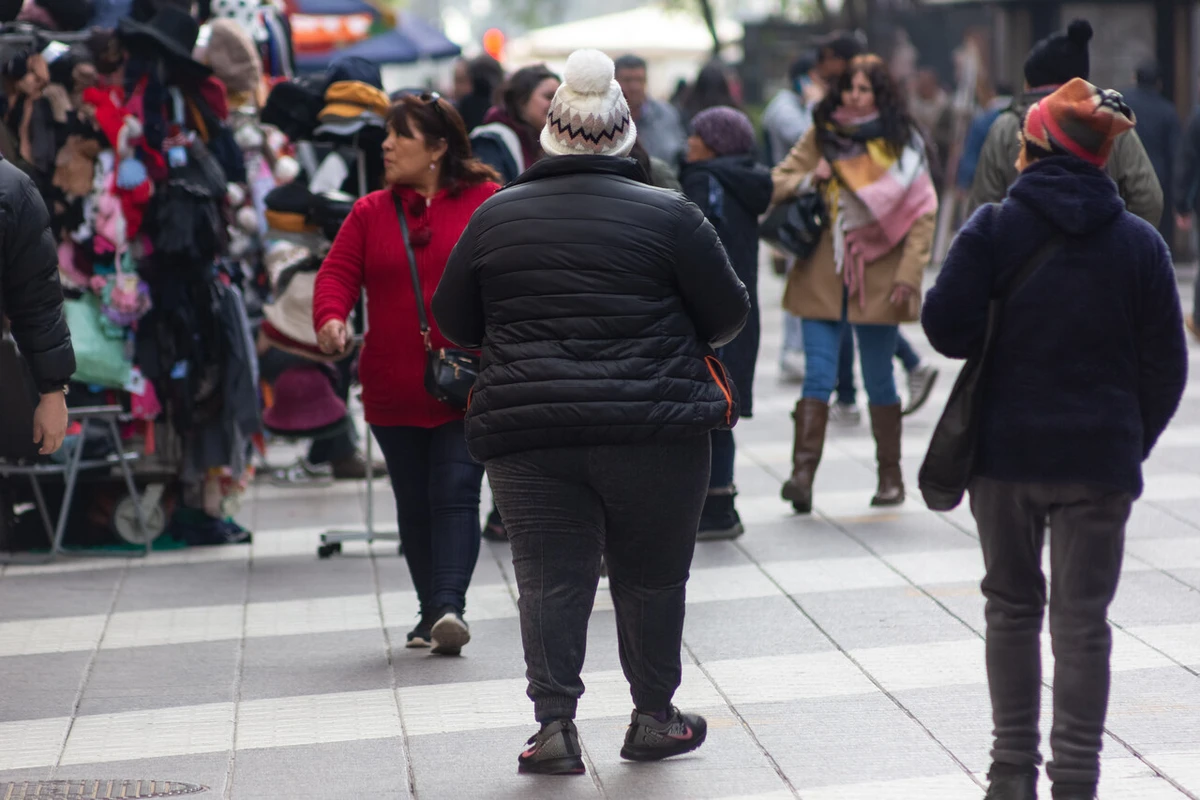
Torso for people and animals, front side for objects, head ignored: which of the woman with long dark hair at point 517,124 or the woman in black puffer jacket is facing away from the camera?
the woman in black puffer jacket

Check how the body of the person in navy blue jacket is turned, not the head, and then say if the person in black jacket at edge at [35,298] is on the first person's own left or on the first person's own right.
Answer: on the first person's own left

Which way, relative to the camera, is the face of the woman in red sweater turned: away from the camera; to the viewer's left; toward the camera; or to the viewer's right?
to the viewer's left

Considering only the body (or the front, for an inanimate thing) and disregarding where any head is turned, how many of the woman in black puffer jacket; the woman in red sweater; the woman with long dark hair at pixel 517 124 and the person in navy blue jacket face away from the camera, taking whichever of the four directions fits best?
2

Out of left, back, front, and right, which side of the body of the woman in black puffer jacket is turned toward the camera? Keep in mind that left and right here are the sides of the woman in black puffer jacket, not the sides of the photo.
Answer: back

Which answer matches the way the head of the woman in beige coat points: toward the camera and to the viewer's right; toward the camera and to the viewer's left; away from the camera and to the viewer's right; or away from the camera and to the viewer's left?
toward the camera and to the viewer's left

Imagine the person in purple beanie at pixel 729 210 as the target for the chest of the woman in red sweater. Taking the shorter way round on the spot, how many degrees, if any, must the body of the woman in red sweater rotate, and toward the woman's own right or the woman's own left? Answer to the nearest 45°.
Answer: approximately 135° to the woman's own left

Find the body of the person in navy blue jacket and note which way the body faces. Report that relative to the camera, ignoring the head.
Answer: away from the camera

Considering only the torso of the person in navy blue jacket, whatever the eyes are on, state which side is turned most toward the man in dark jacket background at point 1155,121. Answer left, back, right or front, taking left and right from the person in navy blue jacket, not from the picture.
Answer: front

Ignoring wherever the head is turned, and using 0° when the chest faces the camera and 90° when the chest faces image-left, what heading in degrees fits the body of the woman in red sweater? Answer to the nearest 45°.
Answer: approximately 0°

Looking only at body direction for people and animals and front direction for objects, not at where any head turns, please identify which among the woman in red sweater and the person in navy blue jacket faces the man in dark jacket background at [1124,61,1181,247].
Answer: the person in navy blue jacket

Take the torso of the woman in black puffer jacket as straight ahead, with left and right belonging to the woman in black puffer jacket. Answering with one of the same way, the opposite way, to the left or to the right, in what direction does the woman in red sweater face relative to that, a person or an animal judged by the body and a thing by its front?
the opposite way

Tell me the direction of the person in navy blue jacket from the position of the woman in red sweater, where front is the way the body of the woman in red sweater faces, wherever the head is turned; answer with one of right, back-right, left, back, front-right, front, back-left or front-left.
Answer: front-left
